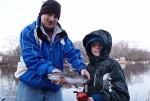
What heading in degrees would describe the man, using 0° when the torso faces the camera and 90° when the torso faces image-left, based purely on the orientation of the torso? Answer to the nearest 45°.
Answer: approximately 315°

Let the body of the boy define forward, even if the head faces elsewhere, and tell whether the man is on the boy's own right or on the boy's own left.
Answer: on the boy's own right
